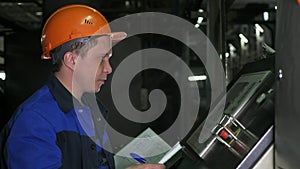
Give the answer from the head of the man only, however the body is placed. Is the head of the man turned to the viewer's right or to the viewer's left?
to the viewer's right

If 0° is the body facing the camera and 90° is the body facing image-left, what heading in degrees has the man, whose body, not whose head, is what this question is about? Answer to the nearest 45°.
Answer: approximately 270°
